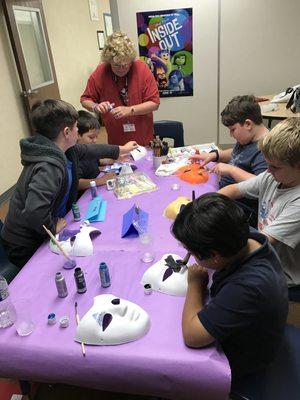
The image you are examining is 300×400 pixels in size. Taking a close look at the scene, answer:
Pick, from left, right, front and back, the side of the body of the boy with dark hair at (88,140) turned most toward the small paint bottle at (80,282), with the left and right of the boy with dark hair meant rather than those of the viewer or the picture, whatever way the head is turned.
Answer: right

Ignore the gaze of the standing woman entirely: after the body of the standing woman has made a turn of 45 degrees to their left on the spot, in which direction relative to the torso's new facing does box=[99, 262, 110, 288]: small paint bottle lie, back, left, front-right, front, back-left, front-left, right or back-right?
front-right

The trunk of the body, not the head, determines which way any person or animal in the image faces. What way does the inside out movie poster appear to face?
toward the camera

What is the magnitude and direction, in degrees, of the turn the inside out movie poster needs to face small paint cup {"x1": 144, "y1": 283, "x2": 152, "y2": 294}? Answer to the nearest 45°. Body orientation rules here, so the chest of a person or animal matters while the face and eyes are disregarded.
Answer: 0° — it already faces it

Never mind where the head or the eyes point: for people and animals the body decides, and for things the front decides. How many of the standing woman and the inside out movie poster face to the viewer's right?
0

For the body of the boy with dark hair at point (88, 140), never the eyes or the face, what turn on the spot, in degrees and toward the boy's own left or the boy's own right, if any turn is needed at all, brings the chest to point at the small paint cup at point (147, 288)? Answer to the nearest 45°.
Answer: approximately 90° to the boy's own right

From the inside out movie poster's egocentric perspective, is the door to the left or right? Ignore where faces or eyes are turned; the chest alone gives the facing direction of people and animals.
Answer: on its right

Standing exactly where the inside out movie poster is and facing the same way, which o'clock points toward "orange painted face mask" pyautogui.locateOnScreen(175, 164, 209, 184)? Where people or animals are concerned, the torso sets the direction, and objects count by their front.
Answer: The orange painted face mask is roughly at 12 o'clock from the inside out movie poster.

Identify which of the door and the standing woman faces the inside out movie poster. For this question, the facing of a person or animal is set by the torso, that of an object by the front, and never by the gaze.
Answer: the door

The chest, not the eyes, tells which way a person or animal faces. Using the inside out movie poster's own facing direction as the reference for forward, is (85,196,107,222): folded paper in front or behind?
in front

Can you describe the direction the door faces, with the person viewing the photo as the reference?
facing the viewer and to the right of the viewer

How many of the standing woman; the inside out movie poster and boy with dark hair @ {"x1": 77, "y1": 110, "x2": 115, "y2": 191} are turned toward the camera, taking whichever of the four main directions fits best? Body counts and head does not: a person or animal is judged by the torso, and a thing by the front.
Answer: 2

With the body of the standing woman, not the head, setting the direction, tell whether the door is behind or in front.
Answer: behind

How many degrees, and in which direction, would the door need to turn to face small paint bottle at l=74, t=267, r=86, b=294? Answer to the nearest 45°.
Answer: approximately 45° to its right

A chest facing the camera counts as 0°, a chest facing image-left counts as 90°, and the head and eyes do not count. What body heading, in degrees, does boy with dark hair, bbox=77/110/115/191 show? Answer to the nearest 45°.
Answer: approximately 270°

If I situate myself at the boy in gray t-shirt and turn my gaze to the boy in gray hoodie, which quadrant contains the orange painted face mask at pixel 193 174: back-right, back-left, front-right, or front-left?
front-right

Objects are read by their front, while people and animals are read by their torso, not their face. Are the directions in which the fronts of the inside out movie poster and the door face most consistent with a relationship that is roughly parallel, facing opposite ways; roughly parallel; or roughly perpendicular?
roughly perpendicular

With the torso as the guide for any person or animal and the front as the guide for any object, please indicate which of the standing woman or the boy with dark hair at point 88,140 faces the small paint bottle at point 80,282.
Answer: the standing woman

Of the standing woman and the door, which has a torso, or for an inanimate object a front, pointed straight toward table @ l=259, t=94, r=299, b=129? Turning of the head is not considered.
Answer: the door

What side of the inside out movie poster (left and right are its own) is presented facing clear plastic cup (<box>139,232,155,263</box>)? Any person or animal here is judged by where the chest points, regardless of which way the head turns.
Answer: front
